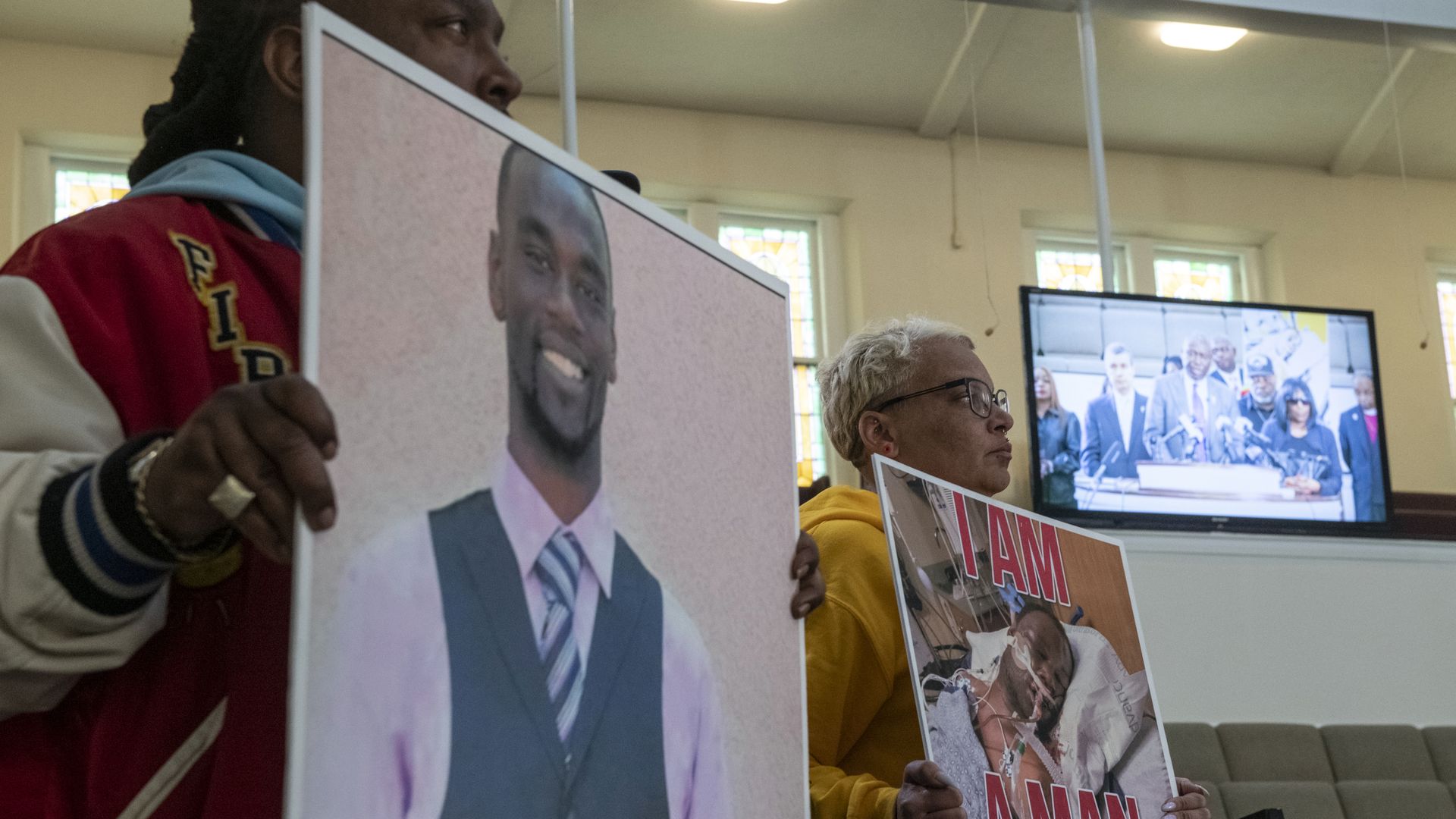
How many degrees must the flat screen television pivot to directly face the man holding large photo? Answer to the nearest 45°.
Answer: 0° — it already faces them

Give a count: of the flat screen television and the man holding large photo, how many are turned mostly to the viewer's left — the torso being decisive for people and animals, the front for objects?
0

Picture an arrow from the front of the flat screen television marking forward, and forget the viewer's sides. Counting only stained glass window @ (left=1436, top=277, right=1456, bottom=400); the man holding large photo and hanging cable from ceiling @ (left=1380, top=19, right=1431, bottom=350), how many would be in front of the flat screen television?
1

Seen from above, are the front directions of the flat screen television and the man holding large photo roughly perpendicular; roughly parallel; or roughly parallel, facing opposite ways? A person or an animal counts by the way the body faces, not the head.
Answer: roughly perpendicular

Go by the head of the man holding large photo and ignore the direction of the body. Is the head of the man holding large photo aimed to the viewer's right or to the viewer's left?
to the viewer's right

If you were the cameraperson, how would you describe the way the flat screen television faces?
facing the viewer

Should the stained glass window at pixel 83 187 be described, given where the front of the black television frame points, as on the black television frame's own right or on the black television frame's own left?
on the black television frame's own right
